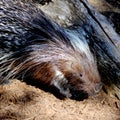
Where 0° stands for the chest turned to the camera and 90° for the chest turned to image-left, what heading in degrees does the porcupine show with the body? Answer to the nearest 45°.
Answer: approximately 270°
